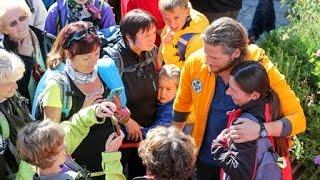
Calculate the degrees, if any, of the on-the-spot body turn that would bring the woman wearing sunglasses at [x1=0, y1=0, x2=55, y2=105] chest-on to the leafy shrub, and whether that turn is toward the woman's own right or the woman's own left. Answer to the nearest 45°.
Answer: approximately 45° to the woman's own left

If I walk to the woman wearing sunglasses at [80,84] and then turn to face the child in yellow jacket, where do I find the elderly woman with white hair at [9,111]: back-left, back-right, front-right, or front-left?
back-left

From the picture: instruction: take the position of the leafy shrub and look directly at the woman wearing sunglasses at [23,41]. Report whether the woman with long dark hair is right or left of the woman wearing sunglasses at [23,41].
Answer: left

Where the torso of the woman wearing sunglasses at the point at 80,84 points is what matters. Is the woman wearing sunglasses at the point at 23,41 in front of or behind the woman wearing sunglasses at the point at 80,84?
behind

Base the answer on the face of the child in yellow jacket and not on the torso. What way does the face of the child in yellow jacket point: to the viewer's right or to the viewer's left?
to the viewer's left

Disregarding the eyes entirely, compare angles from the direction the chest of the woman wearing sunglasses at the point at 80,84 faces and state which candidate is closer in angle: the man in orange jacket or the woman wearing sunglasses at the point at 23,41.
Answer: the man in orange jacket

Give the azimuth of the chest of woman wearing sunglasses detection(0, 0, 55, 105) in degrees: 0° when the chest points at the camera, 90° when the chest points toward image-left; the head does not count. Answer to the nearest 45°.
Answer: approximately 315°

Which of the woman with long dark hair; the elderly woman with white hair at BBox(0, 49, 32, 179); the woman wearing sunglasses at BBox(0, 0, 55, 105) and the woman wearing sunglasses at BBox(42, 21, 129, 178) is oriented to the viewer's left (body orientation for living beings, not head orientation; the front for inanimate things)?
the woman with long dark hair

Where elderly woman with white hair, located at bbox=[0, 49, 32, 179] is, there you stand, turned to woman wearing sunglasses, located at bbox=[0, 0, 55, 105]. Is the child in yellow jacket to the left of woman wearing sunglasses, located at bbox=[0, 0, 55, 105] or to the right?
right

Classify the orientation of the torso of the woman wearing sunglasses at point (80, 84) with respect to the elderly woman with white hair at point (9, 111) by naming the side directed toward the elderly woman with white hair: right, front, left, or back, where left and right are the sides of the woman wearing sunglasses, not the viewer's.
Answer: right

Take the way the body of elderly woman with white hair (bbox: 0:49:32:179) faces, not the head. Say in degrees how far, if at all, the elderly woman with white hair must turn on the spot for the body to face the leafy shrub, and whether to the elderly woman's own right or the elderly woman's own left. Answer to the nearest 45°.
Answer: approximately 45° to the elderly woman's own left
